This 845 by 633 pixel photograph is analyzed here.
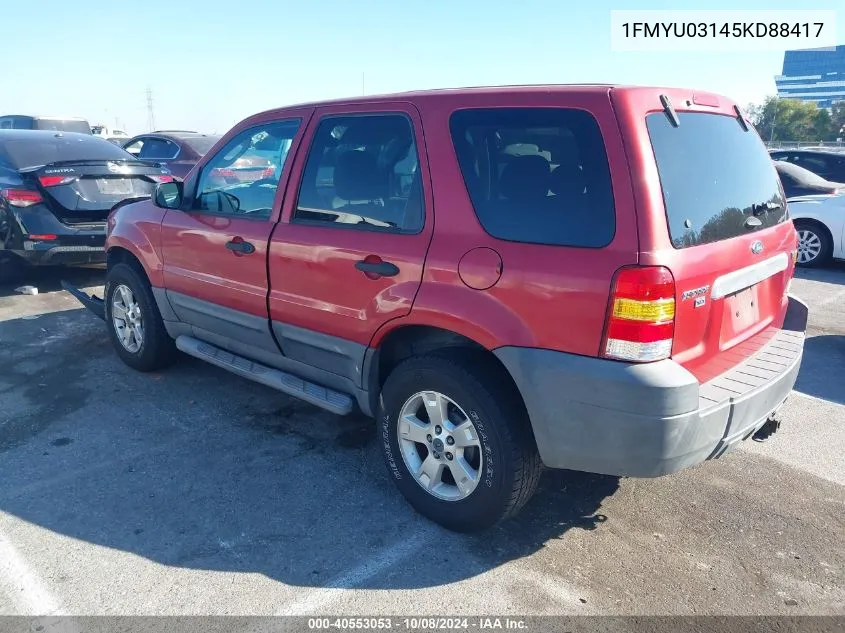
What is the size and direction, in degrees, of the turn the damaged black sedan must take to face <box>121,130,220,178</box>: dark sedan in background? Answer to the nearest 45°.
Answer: approximately 90° to its right

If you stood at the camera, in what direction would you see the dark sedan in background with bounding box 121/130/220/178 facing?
facing away from the viewer and to the left of the viewer

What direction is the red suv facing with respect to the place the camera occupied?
facing away from the viewer and to the left of the viewer

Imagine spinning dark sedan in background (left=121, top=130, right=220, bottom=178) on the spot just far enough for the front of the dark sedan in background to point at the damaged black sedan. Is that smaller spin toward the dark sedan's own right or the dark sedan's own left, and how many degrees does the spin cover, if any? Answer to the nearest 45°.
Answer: approximately 135° to the dark sedan's own left

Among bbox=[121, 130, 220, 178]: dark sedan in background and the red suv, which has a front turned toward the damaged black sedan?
the red suv

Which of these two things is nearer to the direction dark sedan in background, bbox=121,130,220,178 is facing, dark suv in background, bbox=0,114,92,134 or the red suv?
the dark suv in background

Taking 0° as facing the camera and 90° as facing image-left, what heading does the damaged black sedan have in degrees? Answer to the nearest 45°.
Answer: approximately 135°

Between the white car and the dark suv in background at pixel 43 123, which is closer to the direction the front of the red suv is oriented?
the dark suv in background

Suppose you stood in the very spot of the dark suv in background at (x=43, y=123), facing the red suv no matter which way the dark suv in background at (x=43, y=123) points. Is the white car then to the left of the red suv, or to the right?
left
